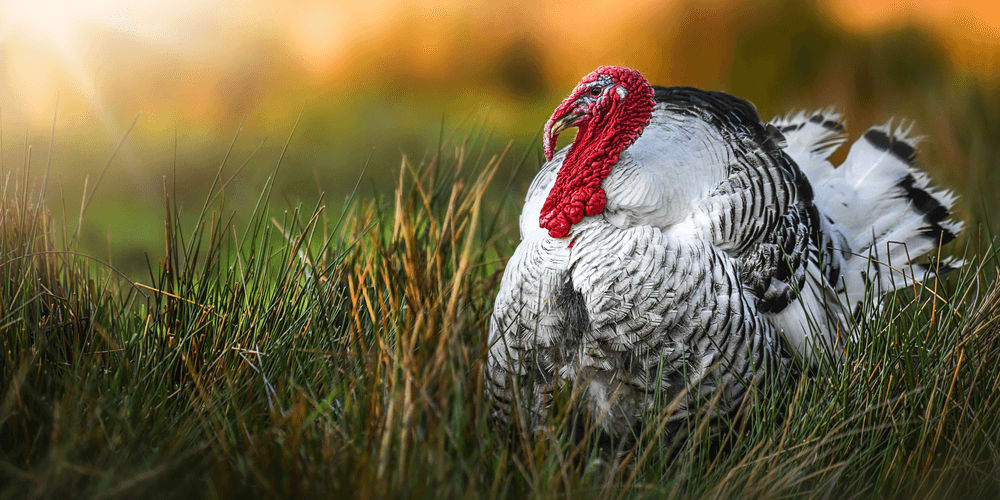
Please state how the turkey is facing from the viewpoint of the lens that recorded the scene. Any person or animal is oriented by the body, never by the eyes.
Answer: facing the viewer and to the left of the viewer
